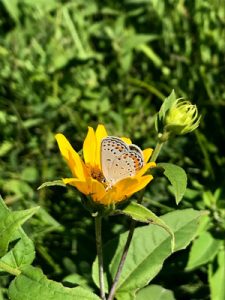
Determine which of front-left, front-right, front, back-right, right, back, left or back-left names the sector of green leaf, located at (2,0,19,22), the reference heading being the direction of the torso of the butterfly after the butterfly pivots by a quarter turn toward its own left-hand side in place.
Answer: back

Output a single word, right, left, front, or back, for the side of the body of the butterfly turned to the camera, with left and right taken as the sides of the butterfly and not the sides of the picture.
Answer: left
